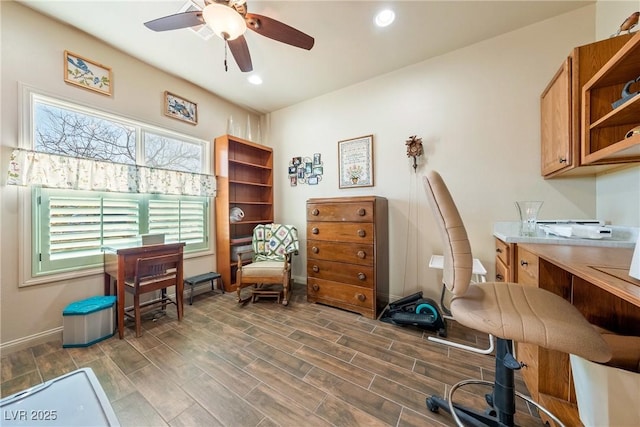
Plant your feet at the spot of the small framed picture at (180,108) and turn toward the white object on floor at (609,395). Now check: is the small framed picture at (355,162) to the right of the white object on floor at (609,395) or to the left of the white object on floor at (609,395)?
left

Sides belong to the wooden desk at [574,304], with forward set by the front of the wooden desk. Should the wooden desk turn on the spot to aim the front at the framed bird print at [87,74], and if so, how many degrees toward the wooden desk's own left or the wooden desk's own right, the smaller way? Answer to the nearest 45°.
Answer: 0° — it already faces it

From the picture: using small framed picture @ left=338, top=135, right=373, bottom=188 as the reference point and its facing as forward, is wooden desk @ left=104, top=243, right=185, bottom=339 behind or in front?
in front

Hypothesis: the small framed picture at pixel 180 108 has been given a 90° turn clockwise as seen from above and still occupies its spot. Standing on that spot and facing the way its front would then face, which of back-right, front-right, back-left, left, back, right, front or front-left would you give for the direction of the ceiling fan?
front-left

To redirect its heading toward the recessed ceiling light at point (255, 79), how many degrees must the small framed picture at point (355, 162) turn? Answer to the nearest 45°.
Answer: approximately 45° to its right

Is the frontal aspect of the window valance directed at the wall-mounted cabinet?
yes

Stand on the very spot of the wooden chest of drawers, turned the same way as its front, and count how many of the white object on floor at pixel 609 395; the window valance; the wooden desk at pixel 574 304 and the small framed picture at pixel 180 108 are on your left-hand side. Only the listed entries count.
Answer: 2

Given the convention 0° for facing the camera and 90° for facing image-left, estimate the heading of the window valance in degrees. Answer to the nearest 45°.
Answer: approximately 315°

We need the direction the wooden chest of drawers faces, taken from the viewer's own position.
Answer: facing the viewer and to the left of the viewer

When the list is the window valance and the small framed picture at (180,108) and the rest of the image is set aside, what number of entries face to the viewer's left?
0

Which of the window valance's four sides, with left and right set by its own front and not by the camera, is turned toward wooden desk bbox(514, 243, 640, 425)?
front
